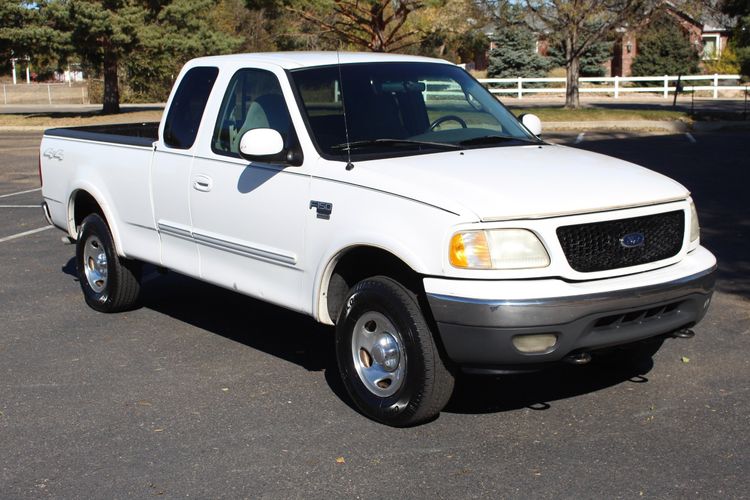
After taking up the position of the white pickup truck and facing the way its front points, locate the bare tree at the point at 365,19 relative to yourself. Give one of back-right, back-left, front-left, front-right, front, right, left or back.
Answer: back-left

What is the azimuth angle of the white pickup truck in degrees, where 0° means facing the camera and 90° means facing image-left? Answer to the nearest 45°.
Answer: approximately 315°

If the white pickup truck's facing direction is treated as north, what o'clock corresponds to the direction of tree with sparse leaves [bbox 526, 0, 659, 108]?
The tree with sparse leaves is roughly at 8 o'clock from the white pickup truck.

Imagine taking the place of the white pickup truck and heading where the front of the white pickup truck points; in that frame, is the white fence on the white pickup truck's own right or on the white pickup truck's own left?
on the white pickup truck's own left
